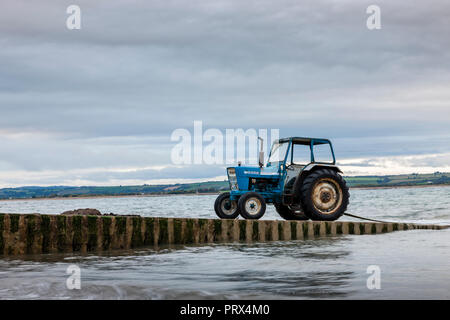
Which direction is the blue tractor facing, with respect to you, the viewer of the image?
facing the viewer and to the left of the viewer
